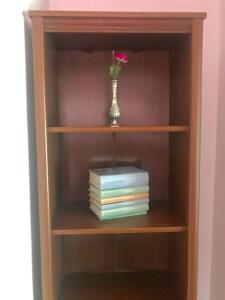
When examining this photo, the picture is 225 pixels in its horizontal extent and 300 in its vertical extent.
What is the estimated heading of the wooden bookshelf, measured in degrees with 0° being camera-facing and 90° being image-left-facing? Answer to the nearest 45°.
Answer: approximately 0°
